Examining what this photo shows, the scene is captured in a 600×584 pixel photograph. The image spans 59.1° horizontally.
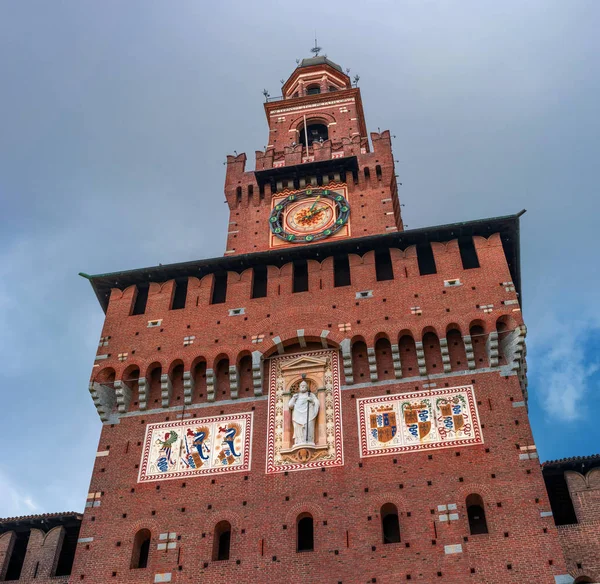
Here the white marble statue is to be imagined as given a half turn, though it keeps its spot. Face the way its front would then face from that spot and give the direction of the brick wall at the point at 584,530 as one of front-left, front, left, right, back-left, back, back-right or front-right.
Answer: right

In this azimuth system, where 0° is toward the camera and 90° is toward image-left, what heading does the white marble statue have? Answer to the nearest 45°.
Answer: approximately 0°
